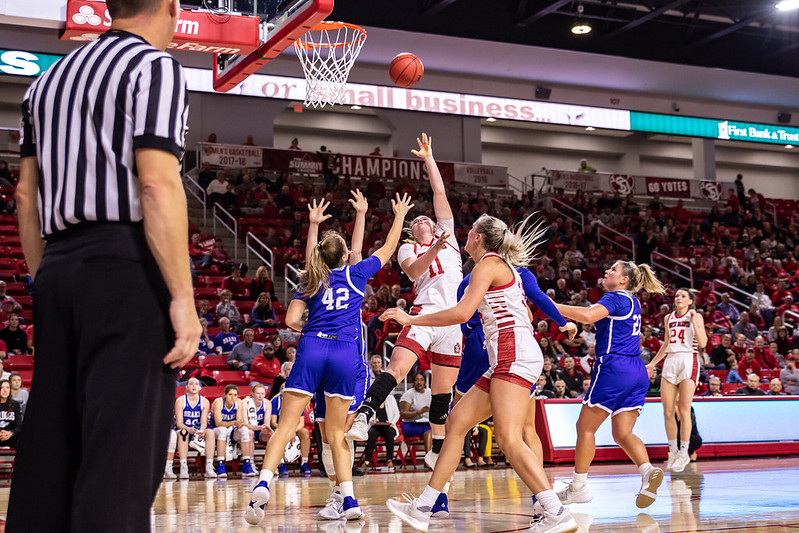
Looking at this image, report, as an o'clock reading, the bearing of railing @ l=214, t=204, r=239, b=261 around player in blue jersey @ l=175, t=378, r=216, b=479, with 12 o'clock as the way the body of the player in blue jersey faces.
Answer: The railing is roughly at 6 o'clock from the player in blue jersey.

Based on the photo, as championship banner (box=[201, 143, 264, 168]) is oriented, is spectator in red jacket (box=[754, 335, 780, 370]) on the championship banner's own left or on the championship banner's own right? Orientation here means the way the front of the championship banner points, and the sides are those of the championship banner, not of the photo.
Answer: on the championship banner's own left

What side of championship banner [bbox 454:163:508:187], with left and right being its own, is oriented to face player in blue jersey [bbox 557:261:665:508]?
front

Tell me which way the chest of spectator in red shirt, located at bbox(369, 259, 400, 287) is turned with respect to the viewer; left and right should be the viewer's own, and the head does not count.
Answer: facing the viewer

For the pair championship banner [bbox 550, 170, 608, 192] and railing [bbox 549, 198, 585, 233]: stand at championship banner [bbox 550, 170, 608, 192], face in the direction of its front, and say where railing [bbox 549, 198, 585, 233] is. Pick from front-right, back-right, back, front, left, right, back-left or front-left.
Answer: front

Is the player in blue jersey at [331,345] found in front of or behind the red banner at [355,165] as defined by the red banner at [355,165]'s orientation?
in front

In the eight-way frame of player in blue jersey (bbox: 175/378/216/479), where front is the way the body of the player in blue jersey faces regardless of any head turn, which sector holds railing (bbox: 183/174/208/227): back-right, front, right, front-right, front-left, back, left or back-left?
back

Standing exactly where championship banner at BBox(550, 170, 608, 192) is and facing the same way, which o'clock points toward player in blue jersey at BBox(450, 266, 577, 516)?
The player in blue jersey is roughly at 12 o'clock from the championship banner.

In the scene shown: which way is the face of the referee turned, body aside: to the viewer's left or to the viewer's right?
to the viewer's right

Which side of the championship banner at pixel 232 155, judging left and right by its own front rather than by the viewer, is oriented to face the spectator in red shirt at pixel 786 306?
left

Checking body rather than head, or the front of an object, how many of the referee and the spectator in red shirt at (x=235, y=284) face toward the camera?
1

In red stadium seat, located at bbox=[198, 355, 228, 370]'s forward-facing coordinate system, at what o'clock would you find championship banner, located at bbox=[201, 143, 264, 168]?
The championship banner is roughly at 6 o'clock from the red stadium seat.
